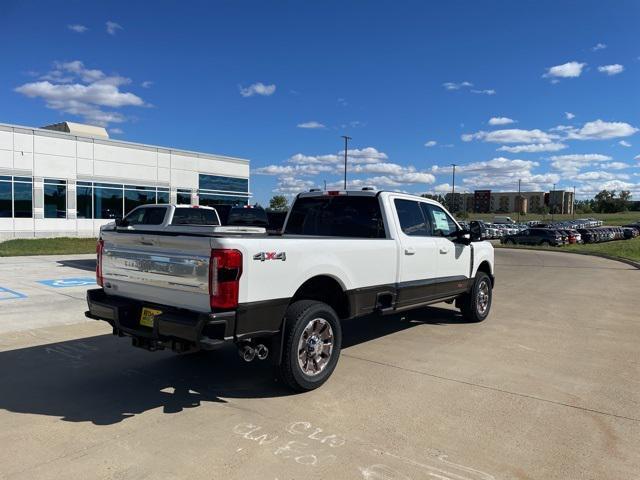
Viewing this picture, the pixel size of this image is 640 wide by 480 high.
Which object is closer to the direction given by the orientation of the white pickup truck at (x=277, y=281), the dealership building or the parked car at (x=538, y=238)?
the parked car

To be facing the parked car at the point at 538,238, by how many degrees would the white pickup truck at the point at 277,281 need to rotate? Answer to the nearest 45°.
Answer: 0° — it already faces it

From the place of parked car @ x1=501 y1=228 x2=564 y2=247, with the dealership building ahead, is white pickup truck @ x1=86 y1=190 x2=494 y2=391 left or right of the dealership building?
left

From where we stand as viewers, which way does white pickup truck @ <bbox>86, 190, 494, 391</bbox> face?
facing away from the viewer and to the right of the viewer

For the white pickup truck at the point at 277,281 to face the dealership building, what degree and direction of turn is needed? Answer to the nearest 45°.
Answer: approximately 90° to its left
